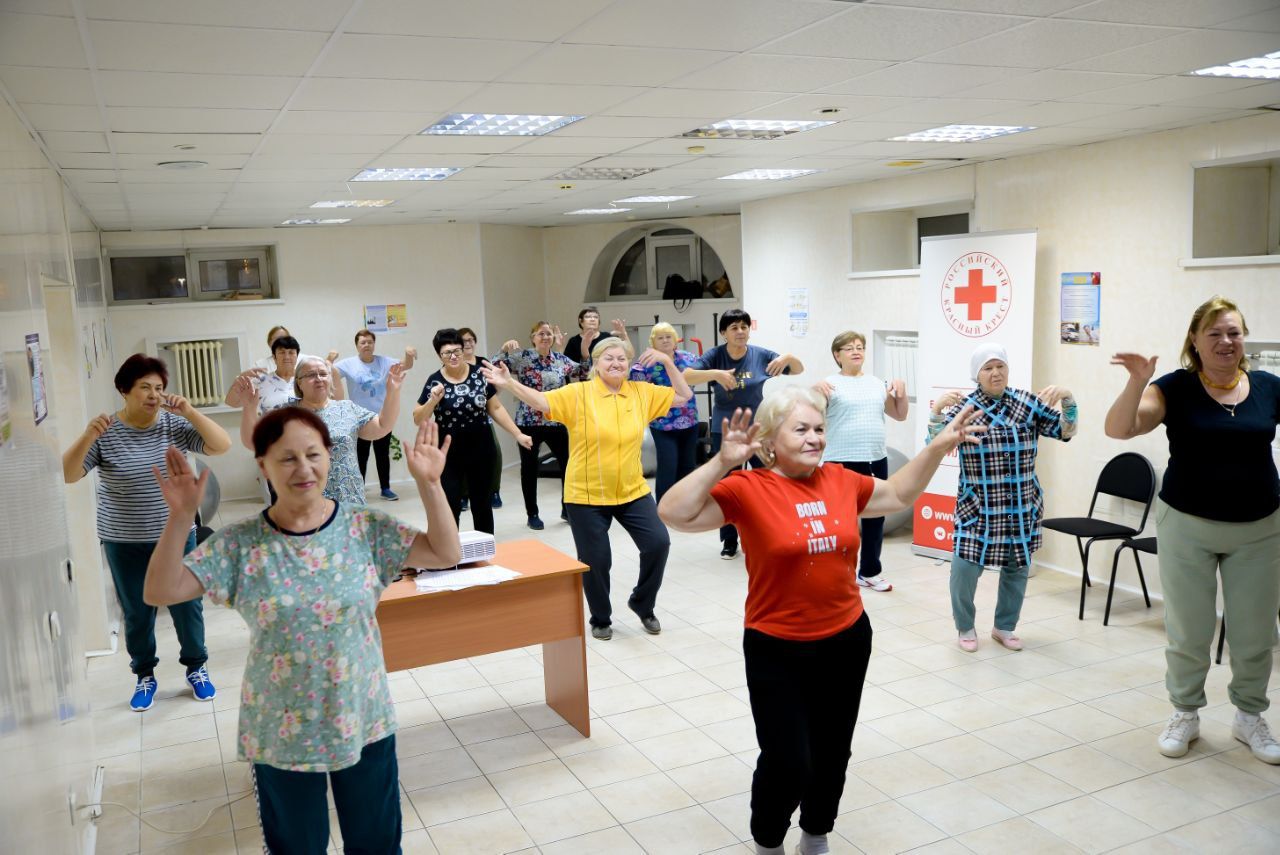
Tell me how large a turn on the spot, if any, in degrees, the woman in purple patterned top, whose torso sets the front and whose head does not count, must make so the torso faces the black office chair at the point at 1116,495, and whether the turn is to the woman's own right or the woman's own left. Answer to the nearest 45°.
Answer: approximately 45° to the woman's own left

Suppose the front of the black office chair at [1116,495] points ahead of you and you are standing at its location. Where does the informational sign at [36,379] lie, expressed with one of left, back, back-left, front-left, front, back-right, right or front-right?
front

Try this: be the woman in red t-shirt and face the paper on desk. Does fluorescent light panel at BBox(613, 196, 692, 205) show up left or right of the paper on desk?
right

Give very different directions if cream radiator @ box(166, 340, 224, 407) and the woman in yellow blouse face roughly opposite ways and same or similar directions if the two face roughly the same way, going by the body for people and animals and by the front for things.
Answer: same or similar directions

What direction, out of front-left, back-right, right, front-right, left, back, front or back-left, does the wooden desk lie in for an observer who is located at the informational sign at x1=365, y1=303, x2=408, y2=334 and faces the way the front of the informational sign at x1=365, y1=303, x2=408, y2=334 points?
front

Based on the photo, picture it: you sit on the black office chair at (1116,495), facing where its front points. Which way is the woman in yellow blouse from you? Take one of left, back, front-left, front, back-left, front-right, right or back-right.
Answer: front

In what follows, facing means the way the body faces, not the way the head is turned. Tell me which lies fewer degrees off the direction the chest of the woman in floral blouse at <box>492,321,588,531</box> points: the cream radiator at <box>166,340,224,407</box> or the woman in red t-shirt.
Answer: the woman in red t-shirt

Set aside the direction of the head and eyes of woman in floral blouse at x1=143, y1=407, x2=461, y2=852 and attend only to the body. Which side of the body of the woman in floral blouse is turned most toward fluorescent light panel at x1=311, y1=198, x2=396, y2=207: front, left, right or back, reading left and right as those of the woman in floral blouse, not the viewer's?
back

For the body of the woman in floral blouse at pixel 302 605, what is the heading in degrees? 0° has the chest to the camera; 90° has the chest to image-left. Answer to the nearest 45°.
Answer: approximately 0°

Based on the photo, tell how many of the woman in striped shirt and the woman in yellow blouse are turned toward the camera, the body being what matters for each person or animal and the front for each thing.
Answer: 2

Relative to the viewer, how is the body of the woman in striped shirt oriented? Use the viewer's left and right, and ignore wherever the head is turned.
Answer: facing the viewer

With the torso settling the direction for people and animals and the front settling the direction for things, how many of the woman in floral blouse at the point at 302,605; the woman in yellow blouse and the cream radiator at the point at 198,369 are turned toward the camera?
3

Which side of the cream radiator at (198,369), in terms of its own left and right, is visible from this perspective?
front

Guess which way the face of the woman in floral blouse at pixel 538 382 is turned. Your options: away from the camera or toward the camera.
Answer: toward the camera

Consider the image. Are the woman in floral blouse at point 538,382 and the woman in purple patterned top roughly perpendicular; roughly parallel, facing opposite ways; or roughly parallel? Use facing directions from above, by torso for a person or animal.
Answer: roughly parallel
